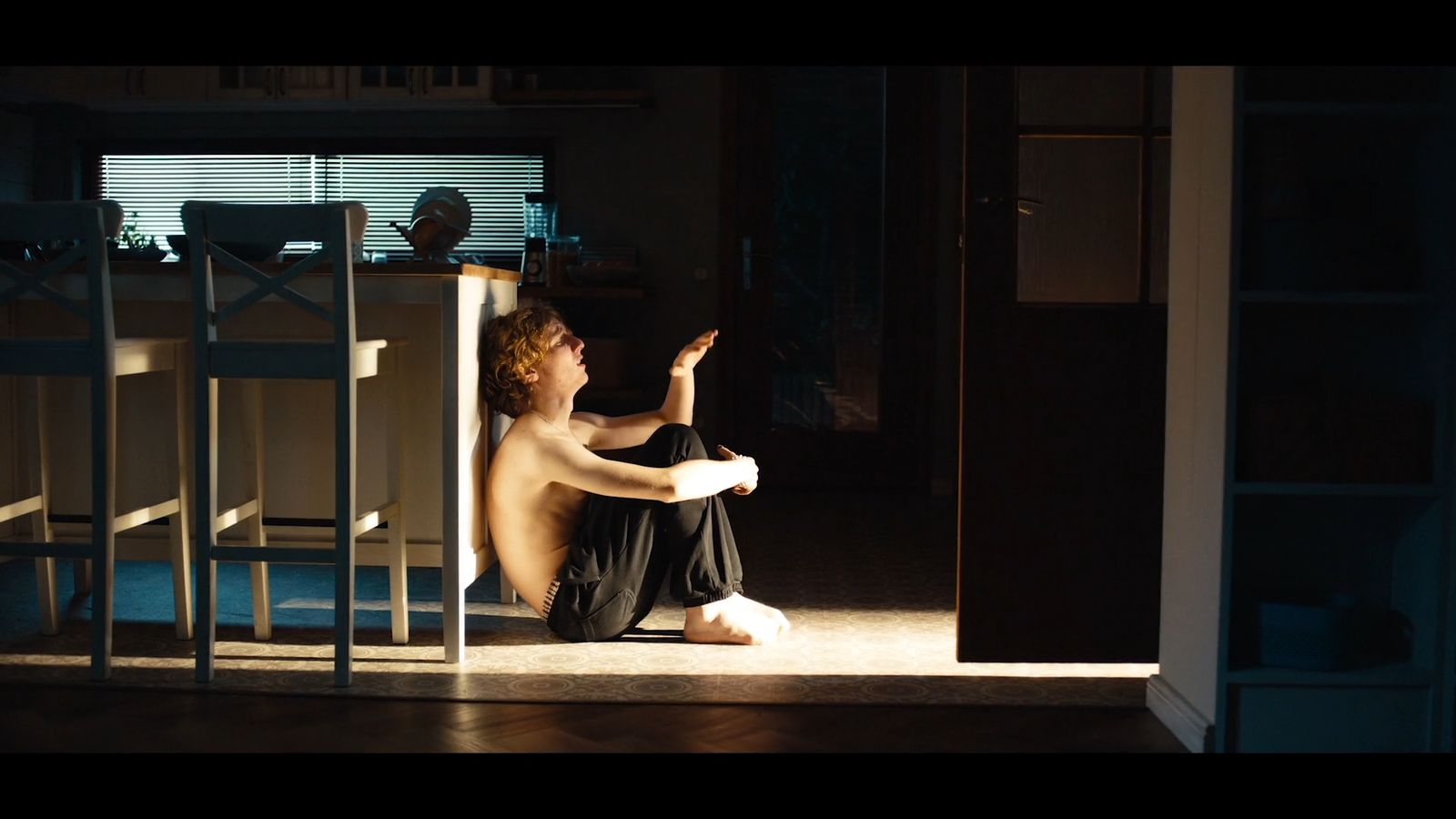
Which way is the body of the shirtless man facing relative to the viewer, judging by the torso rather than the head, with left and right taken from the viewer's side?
facing to the right of the viewer

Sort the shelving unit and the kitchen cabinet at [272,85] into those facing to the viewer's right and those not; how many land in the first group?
0

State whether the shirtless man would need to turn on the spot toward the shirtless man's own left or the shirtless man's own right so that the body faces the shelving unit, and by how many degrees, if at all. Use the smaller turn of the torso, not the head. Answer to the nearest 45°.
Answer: approximately 45° to the shirtless man's own right

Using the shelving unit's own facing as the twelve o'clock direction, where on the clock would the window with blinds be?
The window with blinds is roughly at 4 o'clock from the shelving unit.

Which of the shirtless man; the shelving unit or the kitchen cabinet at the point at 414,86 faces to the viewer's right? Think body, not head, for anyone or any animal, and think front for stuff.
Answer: the shirtless man

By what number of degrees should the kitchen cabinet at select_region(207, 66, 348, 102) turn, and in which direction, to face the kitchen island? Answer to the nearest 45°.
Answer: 0° — it already faces it

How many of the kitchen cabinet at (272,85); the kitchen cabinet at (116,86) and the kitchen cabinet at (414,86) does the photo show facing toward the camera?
3

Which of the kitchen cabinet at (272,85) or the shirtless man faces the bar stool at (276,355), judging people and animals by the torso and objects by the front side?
the kitchen cabinet

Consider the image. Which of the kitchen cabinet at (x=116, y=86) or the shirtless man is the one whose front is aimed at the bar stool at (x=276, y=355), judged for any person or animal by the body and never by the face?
the kitchen cabinet

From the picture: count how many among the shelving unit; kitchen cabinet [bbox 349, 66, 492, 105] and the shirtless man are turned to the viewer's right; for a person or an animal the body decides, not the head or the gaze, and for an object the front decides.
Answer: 1

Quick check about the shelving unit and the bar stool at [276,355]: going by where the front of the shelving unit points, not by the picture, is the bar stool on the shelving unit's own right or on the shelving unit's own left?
on the shelving unit's own right

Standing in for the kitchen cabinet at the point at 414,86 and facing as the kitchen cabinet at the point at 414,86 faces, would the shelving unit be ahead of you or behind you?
ahead

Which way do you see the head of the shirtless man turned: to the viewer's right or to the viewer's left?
to the viewer's right

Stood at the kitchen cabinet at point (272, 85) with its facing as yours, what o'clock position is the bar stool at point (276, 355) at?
The bar stool is roughly at 12 o'clock from the kitchen cabinet.

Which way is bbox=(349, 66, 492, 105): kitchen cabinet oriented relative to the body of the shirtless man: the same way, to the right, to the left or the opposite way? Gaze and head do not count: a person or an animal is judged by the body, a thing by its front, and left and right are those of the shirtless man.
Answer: to the right

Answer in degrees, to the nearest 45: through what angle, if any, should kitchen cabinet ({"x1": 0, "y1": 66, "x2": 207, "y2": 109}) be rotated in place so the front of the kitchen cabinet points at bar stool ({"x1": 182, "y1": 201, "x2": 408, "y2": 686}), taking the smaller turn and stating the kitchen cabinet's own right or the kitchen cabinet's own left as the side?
0° — it already faces it
